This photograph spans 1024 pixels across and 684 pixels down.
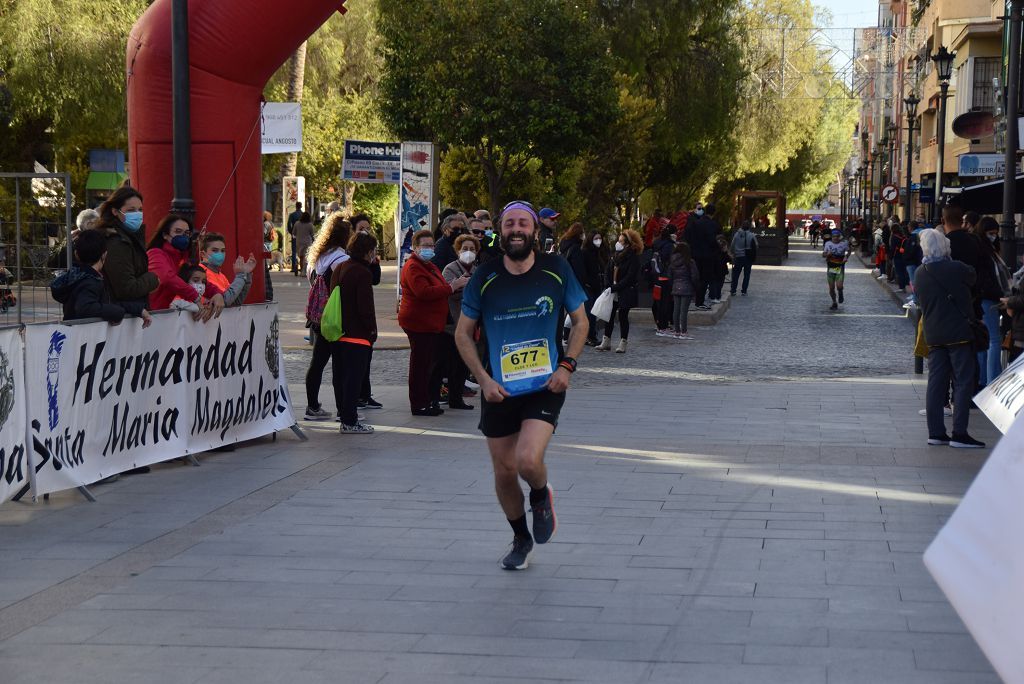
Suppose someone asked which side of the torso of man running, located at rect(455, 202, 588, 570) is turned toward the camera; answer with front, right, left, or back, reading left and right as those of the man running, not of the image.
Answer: front

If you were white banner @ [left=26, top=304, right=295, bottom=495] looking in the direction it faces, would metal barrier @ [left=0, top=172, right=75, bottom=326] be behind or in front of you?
behind

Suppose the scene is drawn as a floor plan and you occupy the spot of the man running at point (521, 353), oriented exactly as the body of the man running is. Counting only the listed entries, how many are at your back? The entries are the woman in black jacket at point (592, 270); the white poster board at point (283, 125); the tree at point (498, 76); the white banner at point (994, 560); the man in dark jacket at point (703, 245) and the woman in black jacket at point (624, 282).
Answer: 5

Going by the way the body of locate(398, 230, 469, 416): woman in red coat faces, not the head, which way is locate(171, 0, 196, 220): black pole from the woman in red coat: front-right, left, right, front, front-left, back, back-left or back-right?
back-right

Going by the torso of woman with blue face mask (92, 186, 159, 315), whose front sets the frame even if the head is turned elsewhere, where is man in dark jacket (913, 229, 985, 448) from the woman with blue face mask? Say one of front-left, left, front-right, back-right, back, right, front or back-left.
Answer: front

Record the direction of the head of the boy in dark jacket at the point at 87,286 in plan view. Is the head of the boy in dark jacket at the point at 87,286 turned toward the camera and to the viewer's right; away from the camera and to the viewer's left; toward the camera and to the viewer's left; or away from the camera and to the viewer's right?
away from the camera and to the viewer's right

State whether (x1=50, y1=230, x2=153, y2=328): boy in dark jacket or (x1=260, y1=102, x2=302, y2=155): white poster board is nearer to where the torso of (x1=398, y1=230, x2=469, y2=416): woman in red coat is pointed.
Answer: the boy in dark jacket

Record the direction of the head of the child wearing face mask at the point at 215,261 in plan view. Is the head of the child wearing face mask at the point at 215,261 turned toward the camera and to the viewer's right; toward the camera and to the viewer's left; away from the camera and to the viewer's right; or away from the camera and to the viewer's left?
toward the camera and to the viewer's right

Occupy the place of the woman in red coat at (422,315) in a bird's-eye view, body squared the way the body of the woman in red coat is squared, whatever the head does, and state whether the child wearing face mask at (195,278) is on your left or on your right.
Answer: on your right

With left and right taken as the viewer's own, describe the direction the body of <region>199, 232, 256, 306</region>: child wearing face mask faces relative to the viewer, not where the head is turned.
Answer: facing the viewer and to the right of the viewer

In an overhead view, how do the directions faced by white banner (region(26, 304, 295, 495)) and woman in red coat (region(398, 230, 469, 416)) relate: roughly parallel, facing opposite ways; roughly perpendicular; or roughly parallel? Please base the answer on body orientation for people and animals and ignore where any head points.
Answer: roughly parallel

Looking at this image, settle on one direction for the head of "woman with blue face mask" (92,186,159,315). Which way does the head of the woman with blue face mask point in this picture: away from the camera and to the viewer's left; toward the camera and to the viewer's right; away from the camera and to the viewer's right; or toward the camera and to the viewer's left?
toward the camera and to the viewer's right

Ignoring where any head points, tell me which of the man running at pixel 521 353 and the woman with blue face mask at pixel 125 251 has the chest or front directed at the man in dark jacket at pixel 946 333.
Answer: the woman with blue face mask

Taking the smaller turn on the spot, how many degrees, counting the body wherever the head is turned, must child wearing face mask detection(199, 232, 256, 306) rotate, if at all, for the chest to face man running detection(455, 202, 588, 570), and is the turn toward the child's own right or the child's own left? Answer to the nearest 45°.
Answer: approximately 45° to the child's own right

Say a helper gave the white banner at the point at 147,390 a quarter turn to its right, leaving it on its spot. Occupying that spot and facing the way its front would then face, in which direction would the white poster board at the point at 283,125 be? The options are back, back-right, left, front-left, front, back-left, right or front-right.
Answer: back-right
